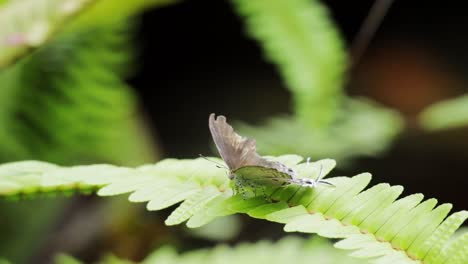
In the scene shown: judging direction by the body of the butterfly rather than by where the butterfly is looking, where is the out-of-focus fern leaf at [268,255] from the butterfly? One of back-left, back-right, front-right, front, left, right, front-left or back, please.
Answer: left

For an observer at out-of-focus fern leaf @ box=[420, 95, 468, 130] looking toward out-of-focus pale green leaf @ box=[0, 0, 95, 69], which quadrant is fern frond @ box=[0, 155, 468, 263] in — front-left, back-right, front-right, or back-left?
front-left

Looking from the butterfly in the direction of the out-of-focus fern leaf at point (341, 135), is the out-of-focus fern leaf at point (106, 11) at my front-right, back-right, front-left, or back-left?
front-left

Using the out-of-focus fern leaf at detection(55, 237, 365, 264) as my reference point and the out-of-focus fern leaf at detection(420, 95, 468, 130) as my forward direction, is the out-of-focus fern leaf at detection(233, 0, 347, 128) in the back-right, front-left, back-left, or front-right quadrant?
front-left
